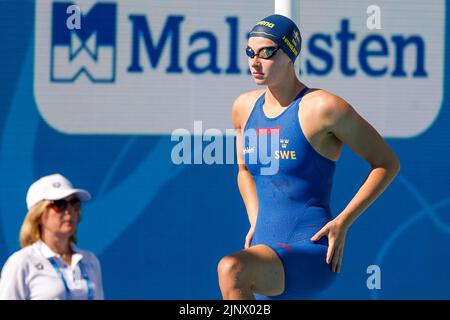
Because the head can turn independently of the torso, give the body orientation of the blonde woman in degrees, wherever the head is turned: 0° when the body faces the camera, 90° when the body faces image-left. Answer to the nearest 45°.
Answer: approximately 315°

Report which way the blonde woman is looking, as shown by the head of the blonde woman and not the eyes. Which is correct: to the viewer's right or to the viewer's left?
to the viewer's right
